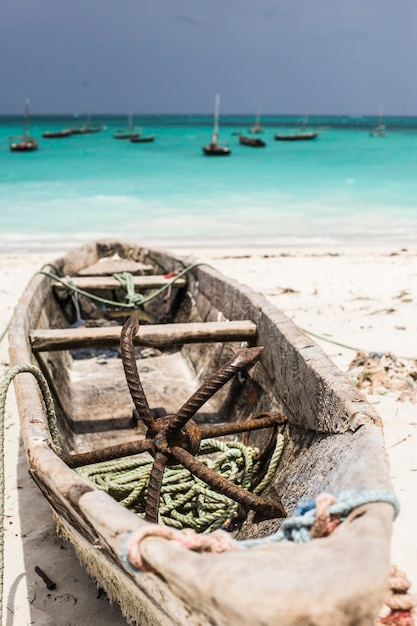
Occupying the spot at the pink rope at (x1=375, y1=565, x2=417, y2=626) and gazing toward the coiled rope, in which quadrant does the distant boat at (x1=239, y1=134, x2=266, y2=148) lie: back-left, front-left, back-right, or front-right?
front-right
